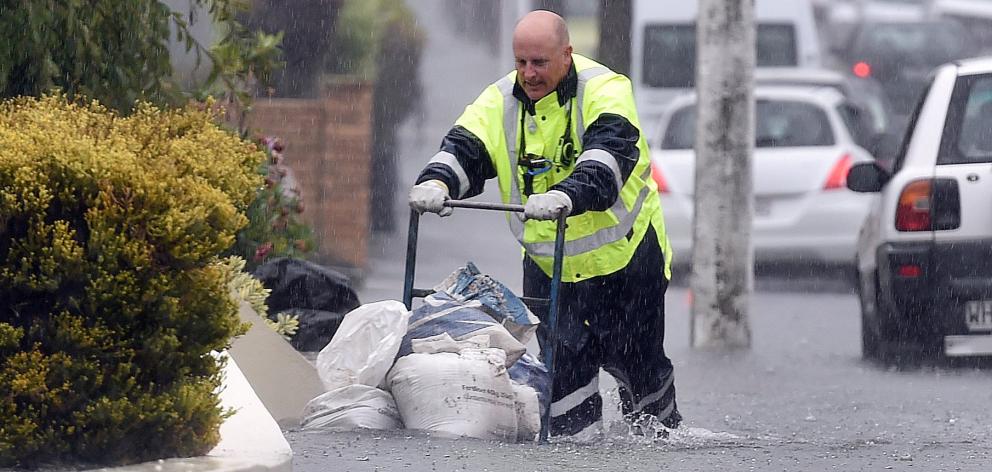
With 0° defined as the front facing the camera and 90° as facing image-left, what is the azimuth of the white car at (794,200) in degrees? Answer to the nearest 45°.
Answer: approximately 180°

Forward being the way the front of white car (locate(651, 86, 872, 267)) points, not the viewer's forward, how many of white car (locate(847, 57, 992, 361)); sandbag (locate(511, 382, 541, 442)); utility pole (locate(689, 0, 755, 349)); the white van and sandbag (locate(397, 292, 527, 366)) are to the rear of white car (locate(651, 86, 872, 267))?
4

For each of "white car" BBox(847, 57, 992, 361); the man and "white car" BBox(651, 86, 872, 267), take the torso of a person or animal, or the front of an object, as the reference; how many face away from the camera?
2

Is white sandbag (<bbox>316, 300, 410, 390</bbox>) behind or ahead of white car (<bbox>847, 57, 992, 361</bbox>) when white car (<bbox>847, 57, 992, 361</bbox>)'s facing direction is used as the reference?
behind

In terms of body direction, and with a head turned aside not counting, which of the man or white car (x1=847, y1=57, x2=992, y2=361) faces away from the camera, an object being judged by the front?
the white car

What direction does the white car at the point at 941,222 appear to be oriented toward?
away from the camera

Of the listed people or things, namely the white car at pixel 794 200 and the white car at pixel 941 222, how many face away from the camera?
2

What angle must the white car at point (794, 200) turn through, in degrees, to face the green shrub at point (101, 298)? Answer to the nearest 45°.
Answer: approximately 180°

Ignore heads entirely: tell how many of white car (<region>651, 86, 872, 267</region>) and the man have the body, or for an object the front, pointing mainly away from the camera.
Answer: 1

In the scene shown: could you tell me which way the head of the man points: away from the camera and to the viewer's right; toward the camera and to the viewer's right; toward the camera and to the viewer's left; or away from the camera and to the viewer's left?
toward the camera and to the viewer's left
